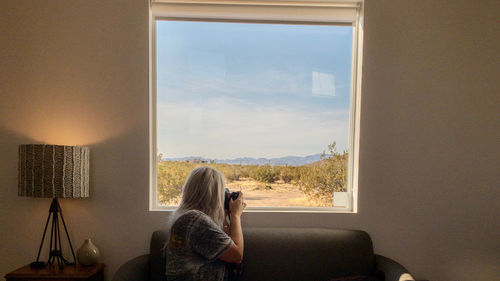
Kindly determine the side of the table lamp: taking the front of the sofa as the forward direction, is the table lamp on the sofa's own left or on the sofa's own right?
on the sofa's own right

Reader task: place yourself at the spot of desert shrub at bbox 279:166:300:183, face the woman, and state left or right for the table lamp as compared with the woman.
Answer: right

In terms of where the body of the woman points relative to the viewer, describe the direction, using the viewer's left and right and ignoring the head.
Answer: facing away from the viewer and to the right of the viewer

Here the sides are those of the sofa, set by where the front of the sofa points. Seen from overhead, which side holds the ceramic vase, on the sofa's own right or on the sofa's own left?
on the sofa's own right

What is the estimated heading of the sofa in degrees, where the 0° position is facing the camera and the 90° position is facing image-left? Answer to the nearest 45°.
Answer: approximately 0°

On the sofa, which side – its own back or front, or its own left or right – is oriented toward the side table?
right
